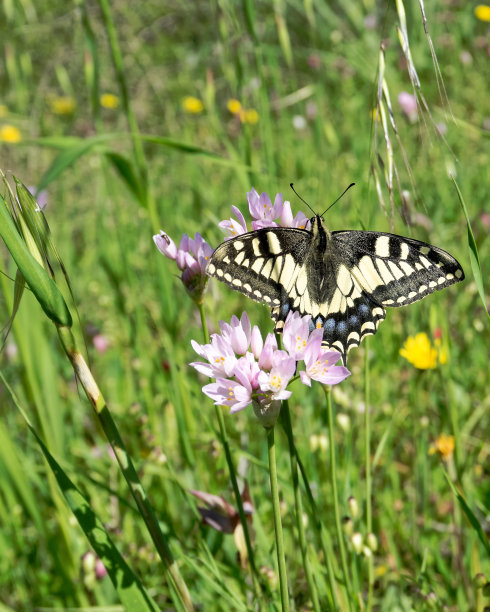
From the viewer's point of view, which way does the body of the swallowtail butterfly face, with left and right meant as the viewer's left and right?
facing away from the viewer

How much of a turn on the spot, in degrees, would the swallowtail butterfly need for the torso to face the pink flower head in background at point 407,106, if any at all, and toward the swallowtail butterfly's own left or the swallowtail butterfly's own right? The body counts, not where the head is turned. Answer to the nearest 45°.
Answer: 0° — it already faces it
